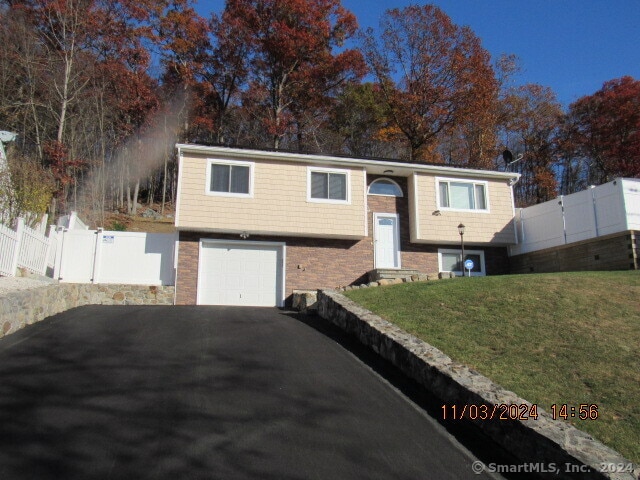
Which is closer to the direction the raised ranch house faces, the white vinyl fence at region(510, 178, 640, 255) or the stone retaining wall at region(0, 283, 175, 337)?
the stone retaining wall

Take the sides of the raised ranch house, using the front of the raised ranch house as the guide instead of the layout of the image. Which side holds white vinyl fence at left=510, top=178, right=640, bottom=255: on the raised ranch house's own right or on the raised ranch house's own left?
on the raised ranch house's own left

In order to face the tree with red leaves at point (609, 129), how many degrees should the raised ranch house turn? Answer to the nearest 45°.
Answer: approximately 135° to its left

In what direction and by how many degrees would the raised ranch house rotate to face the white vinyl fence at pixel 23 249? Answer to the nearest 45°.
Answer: approximately 45° to its right

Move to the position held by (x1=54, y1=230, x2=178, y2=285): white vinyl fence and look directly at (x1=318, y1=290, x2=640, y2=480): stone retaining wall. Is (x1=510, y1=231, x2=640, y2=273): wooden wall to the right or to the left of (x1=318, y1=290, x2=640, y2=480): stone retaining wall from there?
left

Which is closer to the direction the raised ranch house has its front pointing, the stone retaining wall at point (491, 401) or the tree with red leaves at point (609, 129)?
the stone retaining wall

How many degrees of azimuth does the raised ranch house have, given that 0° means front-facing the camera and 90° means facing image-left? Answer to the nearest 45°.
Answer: approximately 0°

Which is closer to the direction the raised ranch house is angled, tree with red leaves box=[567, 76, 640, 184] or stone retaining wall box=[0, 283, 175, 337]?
the stone retaining wall

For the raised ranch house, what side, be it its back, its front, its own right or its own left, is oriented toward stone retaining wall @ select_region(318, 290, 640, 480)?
front

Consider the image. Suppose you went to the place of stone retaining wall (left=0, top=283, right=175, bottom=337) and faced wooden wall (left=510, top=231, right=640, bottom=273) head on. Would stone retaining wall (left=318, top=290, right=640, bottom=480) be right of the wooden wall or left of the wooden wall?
right

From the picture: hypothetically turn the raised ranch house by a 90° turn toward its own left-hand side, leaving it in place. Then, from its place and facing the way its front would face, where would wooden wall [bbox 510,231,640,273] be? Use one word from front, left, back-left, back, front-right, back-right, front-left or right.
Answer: front

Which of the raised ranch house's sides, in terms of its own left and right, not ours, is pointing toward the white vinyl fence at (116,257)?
right
